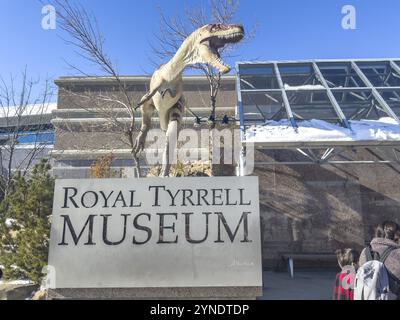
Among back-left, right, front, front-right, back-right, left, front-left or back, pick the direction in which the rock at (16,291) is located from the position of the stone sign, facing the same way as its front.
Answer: back-right

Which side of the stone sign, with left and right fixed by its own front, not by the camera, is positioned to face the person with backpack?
left

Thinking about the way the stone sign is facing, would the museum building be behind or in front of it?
behind

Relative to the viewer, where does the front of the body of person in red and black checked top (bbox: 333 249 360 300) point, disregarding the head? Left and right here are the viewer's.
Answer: facing away from the viewer

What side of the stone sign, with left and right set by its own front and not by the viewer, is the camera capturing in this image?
front

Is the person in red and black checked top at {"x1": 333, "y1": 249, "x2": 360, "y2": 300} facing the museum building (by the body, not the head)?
yes

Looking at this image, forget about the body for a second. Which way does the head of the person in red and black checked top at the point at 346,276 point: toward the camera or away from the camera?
away from the camera

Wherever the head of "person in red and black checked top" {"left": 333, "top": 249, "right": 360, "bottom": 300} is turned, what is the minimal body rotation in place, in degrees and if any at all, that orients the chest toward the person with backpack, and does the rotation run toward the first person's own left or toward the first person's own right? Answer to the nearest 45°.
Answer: approximately 135° to the first person's own right

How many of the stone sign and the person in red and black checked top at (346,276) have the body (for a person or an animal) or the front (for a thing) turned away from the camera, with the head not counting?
1

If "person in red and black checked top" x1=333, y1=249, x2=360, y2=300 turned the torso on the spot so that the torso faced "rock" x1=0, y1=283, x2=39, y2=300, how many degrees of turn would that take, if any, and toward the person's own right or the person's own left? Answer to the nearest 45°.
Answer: approximately 90° to the person's own left

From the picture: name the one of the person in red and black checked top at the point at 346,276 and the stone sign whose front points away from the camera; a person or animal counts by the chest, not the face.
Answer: the person in red and black checked top

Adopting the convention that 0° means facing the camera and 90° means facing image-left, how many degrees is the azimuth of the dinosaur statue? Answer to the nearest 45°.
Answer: approximately 315°
